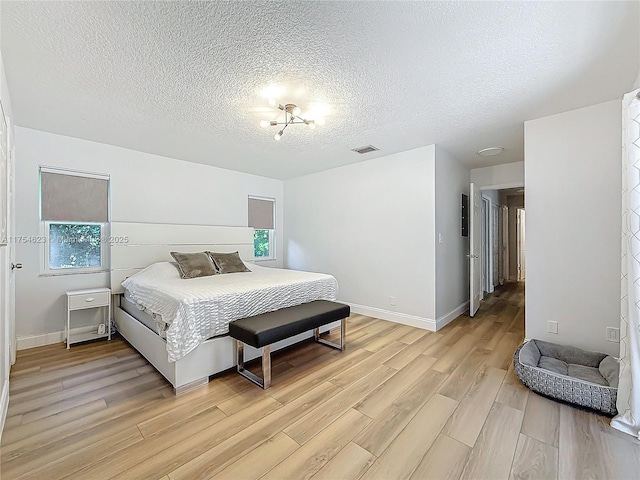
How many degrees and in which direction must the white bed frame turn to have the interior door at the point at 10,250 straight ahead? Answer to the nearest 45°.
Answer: approximately 90° to its right

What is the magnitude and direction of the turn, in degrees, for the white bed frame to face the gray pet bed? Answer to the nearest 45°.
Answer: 0° — it already faces it

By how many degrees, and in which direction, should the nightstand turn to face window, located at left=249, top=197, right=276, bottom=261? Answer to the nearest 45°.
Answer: approximately 45° to its left

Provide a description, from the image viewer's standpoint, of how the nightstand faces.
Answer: facing the viewer and to the right of the viewer

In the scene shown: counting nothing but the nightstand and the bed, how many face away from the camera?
0

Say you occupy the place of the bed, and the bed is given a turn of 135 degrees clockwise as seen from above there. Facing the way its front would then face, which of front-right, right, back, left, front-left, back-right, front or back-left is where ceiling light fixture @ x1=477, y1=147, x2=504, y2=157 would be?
back

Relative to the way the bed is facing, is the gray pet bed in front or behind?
in front

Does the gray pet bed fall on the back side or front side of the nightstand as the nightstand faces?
on the front side

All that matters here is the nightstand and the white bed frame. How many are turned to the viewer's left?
0
